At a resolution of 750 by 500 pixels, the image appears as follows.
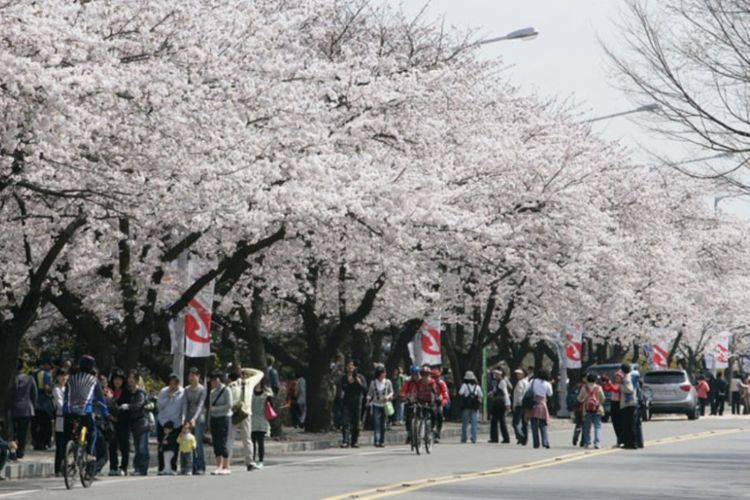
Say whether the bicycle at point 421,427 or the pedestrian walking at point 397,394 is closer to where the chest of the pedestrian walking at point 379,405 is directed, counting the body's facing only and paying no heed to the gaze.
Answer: the bicycle

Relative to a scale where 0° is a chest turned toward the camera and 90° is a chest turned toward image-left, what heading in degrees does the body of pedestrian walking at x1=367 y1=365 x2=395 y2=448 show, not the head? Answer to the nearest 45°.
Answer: approximately 0°

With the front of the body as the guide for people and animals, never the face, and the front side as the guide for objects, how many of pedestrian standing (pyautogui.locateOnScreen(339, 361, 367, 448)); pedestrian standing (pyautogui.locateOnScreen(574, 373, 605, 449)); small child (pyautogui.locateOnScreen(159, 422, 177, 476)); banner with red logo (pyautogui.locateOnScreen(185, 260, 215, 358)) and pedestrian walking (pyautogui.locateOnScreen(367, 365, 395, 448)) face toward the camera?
4

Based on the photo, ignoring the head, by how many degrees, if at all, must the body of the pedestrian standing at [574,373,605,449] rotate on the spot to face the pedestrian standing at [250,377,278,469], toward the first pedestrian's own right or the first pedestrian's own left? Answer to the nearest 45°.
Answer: approximately 135° to the first pedestrian's own left

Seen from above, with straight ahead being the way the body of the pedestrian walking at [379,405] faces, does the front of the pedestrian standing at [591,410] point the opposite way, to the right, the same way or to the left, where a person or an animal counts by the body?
the opposite way
